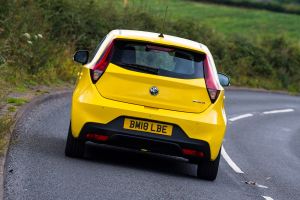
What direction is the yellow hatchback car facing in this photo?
away from the camera
